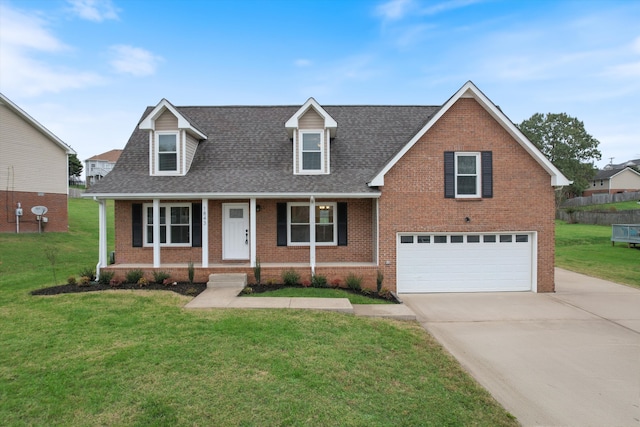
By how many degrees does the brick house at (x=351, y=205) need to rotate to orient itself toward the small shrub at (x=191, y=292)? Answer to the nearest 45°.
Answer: approximately 90° to its right

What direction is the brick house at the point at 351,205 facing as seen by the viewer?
toward the camera

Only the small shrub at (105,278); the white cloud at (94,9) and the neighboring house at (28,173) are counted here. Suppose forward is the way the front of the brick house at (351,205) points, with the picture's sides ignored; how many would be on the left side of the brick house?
0

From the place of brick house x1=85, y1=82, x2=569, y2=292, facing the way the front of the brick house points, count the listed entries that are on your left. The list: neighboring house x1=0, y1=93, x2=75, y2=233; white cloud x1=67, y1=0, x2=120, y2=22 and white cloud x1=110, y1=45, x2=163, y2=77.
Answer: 0

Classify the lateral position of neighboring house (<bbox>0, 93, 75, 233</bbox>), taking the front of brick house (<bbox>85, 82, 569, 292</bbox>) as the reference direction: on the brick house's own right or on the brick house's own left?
on the brick house's own right

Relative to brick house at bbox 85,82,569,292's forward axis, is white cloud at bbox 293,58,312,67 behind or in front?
behind

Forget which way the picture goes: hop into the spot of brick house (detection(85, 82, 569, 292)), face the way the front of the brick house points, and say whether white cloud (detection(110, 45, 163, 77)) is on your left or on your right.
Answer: on your right

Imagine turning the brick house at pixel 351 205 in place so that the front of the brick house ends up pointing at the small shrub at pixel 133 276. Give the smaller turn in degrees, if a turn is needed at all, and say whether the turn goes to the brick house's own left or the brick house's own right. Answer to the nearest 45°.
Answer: approximately 90° to the brick house's own right

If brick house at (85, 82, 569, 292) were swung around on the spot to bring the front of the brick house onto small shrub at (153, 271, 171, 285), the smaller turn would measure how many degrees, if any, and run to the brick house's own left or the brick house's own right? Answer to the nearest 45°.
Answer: approximately 90° to the brick house's own right

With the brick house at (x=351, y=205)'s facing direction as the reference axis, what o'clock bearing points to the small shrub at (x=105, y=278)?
The small shrub is roughly at 3 o'clock from the brick house.

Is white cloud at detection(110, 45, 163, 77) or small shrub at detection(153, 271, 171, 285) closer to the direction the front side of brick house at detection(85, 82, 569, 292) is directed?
the small shrub
